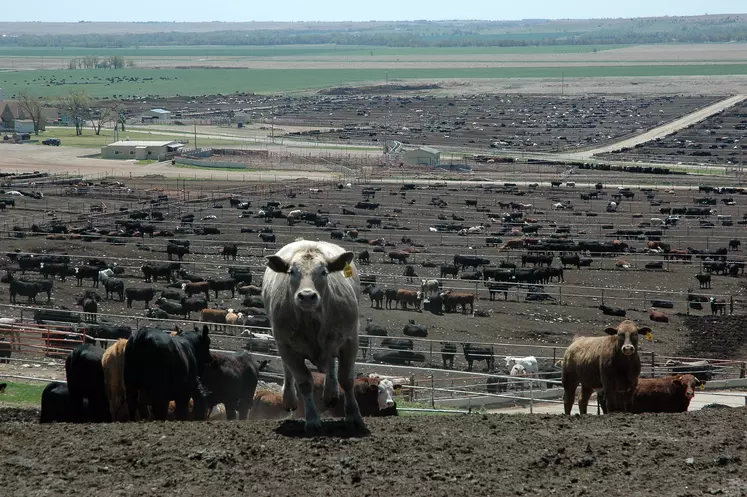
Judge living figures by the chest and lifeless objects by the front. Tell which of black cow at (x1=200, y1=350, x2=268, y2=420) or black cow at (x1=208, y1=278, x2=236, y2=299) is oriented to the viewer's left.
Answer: black cow at (x1=208, y1=278, x2=236, y2=299)

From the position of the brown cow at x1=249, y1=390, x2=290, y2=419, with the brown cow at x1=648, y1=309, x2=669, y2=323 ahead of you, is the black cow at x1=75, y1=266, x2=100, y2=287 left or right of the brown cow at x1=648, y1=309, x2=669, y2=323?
left

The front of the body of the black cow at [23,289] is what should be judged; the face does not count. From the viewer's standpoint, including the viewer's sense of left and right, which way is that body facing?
facing to the left of the viewer

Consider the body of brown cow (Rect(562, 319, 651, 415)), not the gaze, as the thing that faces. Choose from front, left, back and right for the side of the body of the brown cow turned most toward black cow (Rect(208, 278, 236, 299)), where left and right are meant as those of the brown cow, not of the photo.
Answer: back

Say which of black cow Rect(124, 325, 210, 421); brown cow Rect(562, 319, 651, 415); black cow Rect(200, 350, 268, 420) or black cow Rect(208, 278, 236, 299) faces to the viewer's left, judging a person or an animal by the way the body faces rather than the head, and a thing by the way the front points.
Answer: black cow Rect(208, 278, 236, 299)

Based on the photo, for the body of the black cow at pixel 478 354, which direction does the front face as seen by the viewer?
to the viewer's left

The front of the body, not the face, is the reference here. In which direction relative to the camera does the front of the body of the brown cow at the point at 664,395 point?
to the viewer's right

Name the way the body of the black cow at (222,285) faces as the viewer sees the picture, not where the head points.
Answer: to the viewer's left
